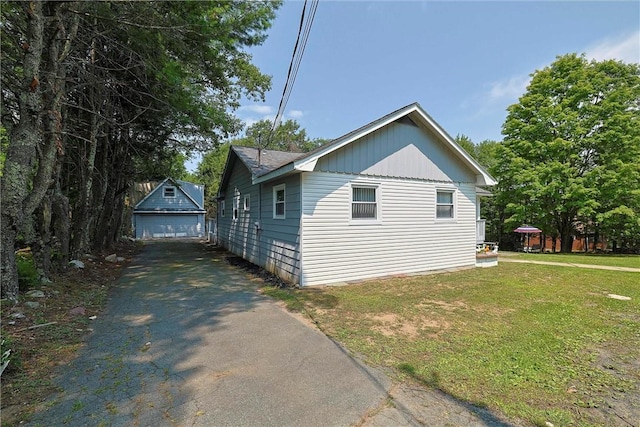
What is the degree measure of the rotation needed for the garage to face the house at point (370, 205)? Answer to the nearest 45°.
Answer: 0° — it already faces it

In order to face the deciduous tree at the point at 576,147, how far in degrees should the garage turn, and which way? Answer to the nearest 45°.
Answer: approximately 45° to its left

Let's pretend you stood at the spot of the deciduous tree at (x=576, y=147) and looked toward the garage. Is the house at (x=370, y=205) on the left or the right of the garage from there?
left

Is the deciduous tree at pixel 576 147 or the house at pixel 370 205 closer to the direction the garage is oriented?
the house

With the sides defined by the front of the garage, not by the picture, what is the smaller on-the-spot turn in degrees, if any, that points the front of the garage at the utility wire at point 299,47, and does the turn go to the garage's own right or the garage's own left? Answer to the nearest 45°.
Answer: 0° — it already faces it

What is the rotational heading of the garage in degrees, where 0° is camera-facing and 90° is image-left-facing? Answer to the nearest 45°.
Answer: approximately 0°

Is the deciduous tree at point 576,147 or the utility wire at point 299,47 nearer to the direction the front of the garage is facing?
the utility wire
